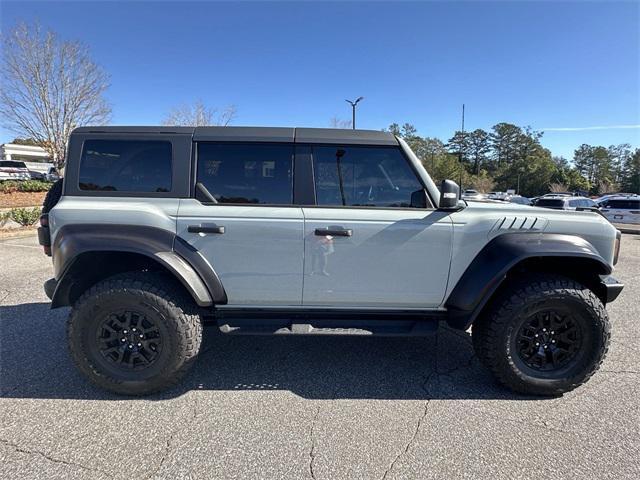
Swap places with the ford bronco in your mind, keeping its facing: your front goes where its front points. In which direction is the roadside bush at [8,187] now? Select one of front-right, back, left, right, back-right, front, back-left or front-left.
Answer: back-left

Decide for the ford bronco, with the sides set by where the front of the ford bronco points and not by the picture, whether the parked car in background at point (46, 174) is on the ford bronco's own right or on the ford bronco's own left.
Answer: on the ford bronco's own left

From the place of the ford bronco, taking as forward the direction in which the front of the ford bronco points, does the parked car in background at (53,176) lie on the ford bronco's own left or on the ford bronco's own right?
on the ford bronco's own left

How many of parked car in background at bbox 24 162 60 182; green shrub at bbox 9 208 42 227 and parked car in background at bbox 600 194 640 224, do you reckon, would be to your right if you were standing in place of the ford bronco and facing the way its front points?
0

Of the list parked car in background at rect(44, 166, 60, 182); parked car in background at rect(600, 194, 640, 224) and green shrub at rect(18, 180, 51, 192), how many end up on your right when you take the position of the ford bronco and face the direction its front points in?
0

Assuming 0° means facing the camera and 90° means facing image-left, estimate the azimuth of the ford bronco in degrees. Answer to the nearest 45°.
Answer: approximately 270°
